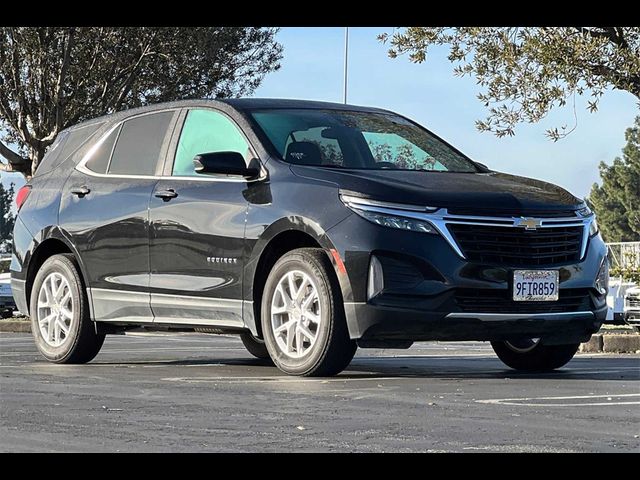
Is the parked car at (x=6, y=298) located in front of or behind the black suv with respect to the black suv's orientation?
behind

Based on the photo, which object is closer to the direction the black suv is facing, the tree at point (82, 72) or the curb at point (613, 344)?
the curb

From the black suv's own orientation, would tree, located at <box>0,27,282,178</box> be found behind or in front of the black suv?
behind

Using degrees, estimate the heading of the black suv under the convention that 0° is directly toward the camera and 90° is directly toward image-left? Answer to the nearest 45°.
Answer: approximately 315°

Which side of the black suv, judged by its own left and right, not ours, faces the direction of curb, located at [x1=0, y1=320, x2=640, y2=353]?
left

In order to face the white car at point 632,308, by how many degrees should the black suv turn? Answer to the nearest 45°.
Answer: approximately 90° to its left
